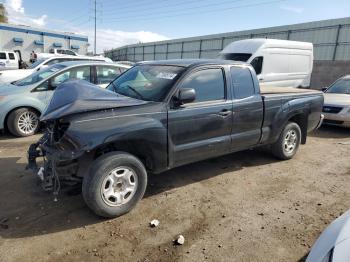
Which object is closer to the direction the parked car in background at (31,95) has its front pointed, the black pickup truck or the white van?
the black pickup truck

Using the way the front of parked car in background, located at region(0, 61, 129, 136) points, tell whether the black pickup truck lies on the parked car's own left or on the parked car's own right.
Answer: on the parked car's own left

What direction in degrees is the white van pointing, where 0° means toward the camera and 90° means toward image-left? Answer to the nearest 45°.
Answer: approximately 45°

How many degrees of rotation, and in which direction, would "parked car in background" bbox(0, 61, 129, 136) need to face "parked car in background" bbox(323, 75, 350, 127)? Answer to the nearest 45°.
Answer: approximately 135° to its left

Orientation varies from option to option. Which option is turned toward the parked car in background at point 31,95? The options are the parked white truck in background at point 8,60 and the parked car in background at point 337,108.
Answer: the parked car in background at point 337,108

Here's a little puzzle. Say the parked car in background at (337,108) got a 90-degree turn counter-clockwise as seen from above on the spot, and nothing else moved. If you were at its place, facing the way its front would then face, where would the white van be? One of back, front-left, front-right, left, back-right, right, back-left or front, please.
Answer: back

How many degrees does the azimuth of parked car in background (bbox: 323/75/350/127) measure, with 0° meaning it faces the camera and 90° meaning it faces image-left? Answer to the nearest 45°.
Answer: approximately 45°

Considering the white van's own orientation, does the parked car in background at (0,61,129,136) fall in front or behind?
in front

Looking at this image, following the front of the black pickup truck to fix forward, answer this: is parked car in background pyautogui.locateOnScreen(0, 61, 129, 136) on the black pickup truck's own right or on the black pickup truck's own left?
on the black pickup truck's own right

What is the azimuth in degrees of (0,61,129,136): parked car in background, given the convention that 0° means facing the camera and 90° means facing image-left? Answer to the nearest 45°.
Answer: approximately 45°

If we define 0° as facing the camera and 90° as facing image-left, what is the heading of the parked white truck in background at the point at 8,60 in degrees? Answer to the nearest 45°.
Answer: approximately 90°

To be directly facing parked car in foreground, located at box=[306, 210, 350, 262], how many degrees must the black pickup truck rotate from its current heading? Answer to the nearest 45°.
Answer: approximately 90° to its left

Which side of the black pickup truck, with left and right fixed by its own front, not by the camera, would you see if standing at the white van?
back
